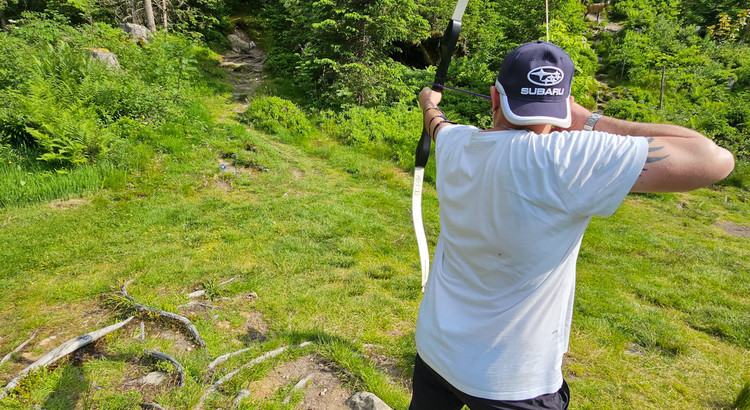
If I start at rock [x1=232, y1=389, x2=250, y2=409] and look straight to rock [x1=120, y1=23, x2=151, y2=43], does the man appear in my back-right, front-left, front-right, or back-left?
back-right

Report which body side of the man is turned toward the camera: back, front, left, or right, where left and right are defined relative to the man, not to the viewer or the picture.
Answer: back

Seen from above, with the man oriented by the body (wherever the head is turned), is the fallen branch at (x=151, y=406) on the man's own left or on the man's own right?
on the man's own left

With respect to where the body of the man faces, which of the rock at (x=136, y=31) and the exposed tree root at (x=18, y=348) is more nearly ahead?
the rock

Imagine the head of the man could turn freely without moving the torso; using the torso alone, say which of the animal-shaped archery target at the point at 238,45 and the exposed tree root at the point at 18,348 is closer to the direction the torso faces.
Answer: the animal-shaped archery target

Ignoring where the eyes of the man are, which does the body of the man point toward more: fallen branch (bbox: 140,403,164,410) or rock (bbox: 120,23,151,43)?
the rock

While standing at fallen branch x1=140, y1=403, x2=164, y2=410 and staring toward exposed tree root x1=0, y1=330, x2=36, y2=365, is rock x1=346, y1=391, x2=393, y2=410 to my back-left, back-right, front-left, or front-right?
back-right

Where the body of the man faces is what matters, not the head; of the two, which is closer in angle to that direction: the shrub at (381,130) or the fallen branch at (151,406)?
the shrub

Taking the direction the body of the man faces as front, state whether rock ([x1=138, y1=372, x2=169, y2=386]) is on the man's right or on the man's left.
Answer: on the man's left

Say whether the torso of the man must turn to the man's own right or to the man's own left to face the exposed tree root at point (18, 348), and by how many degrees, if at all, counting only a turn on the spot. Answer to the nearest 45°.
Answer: approximately 90° to the man's own left
